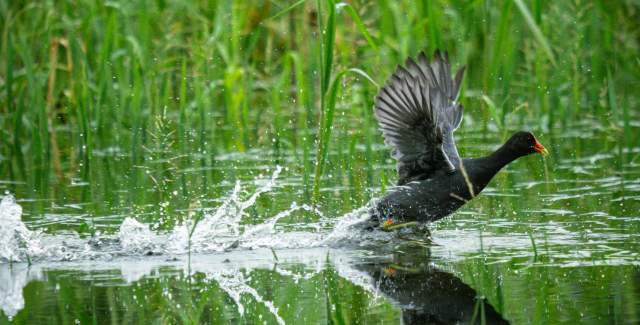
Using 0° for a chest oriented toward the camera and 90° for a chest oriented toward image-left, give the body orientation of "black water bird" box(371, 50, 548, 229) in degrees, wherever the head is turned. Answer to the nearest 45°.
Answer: approximately 270°
